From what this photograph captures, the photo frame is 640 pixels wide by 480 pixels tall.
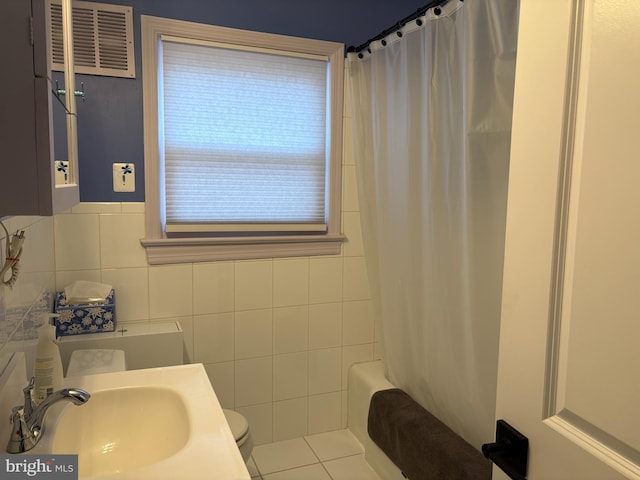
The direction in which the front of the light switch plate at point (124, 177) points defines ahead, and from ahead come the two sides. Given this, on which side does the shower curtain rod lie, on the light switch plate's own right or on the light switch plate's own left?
on the light switch plate's own left

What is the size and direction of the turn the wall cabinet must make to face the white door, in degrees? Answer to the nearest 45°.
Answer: approximately 45° to its right

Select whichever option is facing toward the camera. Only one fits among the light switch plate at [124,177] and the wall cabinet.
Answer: the light switch plate

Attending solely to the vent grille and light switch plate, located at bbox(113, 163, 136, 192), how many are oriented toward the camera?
2

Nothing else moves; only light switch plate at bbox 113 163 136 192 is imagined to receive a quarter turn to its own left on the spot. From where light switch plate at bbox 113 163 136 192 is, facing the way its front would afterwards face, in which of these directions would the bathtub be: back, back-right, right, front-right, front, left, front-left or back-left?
front

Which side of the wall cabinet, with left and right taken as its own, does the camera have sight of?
right

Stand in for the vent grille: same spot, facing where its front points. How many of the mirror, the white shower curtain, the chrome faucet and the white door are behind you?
0

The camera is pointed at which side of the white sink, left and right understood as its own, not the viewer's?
right

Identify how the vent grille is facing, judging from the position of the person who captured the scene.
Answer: facing the viewer

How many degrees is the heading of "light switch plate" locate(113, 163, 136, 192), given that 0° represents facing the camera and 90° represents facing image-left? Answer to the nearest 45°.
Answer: approximately 0°

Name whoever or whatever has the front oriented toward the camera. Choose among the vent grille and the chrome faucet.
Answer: the vent grille

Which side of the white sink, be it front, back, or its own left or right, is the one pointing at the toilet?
left

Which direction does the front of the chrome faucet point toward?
to the viewer's right

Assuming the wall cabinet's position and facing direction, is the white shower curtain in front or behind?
in front
